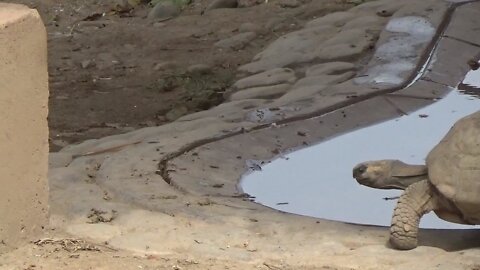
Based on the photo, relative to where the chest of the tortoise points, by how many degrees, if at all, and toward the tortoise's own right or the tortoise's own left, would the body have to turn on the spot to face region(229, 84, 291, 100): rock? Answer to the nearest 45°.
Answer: approximately 45° to the tortoise's own right

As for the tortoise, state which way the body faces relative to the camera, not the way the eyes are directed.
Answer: to the viewer's left

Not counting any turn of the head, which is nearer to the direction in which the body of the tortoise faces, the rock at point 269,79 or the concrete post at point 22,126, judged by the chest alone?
the concrete post

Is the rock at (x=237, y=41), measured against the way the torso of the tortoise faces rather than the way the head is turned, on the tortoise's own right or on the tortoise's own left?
on the tortoise's own right

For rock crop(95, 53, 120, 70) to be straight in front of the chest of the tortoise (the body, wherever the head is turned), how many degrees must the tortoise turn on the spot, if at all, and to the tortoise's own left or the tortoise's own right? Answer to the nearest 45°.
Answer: approximately 45° to the tortoise's own right

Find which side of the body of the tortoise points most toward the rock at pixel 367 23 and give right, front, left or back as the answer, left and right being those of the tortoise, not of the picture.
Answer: right

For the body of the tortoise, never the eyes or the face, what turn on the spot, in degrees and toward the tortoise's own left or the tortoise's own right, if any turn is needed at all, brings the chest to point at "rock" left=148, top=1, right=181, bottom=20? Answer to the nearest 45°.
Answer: approximately 45° to the tortoise's own right

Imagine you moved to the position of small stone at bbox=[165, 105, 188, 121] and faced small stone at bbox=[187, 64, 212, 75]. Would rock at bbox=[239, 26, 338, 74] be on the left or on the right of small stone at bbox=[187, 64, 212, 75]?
right

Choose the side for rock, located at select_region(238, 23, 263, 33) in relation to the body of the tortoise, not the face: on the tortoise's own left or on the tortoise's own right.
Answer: on the tortoise's own right

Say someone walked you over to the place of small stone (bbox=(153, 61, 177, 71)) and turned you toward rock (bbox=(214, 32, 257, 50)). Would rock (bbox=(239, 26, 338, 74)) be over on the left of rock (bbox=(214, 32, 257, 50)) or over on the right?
right

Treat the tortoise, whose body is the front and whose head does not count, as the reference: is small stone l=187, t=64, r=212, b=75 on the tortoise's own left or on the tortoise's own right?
on the tortoise's own right

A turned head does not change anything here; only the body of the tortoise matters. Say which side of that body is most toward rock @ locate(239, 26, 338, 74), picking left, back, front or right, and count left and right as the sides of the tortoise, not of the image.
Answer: right
